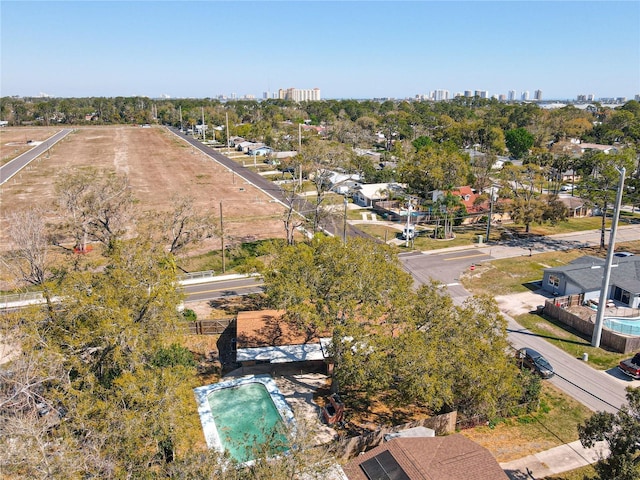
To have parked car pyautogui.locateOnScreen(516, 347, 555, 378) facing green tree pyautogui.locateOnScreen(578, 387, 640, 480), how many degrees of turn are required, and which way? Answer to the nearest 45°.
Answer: approximately 45° to its right

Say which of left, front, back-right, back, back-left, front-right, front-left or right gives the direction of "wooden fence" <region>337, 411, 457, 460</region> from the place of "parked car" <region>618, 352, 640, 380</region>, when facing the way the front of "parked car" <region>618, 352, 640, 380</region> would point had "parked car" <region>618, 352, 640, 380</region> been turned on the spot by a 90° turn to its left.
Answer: left

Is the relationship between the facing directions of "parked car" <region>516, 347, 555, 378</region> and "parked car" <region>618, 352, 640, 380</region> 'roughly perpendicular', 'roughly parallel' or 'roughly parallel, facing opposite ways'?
roughly perpendicular

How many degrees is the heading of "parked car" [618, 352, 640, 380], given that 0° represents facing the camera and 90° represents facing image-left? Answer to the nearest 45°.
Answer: approximately 225°

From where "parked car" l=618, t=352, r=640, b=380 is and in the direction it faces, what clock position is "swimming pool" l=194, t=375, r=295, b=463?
The swimming pool is roughly at 6 o'clock from the parked car.

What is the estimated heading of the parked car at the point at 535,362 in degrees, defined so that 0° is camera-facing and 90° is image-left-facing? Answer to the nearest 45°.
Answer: approximately 315°

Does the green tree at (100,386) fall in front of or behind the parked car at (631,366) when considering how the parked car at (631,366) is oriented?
behind

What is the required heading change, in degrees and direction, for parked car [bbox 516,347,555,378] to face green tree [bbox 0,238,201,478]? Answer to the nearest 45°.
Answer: approximately 90° to its right

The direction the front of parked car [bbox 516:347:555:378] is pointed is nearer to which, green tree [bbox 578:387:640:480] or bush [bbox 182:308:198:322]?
the green tree
